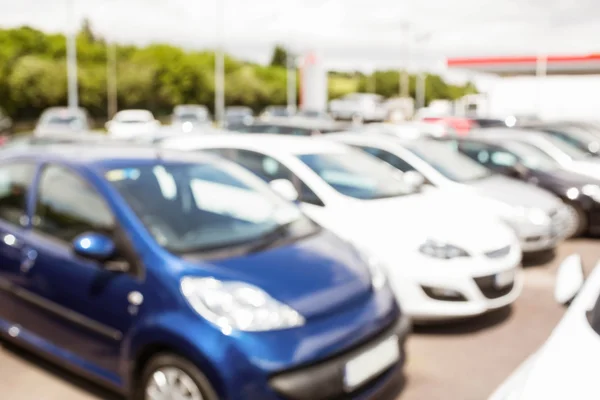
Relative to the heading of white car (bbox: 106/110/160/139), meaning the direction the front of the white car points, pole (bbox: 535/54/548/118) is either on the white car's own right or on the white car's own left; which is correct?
on the white car's own left

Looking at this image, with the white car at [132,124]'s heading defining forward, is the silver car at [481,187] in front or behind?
in front

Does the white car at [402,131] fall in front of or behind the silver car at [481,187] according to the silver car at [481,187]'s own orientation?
behind

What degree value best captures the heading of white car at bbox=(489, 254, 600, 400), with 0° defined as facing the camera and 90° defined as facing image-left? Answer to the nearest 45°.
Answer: approximately 45°

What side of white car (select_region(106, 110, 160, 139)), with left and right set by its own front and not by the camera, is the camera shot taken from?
front

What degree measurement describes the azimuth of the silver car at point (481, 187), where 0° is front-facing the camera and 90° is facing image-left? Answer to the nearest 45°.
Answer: approximately 315°

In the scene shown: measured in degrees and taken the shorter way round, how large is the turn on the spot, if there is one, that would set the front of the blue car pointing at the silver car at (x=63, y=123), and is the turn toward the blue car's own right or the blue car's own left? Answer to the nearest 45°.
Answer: approximately 135° to the blue car's own left
